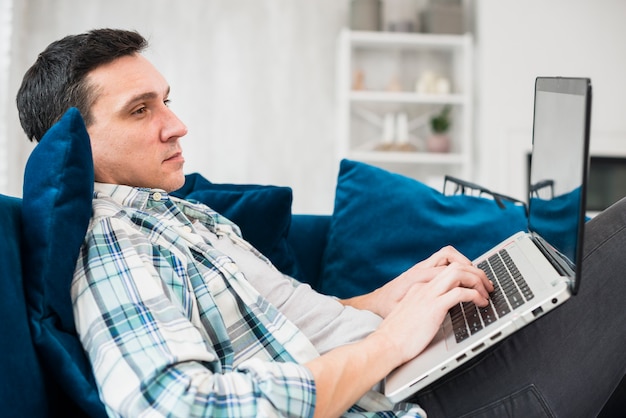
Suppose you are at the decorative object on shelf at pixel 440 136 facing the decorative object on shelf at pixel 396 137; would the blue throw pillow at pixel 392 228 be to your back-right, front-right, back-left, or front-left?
front-left

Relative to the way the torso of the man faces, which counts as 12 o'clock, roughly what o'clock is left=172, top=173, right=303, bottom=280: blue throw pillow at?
The blue throw pillow is roughly at 9 o'clock from the man.

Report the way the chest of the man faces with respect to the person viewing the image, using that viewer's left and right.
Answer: facing to the right of the viewer

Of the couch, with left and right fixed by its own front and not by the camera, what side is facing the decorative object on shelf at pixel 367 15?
back

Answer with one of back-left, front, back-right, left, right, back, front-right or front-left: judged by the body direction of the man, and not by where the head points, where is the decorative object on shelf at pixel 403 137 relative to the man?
left

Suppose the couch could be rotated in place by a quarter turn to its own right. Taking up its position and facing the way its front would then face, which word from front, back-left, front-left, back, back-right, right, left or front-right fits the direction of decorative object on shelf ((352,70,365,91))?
right

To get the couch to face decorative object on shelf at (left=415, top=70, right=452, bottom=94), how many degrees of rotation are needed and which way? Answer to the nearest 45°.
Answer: approximately 180°

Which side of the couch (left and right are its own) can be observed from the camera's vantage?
front

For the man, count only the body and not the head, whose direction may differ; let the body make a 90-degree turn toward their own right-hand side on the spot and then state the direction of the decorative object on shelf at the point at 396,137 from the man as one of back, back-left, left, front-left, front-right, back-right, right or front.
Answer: back

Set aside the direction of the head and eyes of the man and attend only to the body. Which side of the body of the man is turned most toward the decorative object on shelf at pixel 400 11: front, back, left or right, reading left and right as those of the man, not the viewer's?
left
